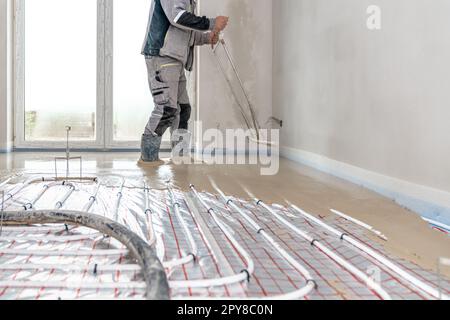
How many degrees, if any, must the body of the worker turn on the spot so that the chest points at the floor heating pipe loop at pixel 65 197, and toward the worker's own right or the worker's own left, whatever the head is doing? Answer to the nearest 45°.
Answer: approximately 90° to the worker's own right

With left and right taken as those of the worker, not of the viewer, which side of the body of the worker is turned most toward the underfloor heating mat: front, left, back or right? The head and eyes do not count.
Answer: right

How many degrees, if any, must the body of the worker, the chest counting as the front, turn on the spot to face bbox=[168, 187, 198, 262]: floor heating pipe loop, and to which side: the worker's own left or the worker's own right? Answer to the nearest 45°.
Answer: approximately 90° to the worker's own right

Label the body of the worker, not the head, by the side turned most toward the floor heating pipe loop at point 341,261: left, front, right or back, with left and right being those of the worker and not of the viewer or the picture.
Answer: right

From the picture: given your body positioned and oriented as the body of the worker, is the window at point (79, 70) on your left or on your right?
on your left

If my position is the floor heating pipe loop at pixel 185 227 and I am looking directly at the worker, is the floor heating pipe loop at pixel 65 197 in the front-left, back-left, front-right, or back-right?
front-left

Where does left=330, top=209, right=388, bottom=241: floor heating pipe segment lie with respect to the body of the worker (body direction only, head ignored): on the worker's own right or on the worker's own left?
on the worker's own right

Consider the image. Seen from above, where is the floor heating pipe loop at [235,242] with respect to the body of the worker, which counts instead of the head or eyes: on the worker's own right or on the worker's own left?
on the worker's own right

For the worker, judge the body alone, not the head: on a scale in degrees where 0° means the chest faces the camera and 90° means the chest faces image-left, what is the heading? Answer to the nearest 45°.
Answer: approximately 270°
